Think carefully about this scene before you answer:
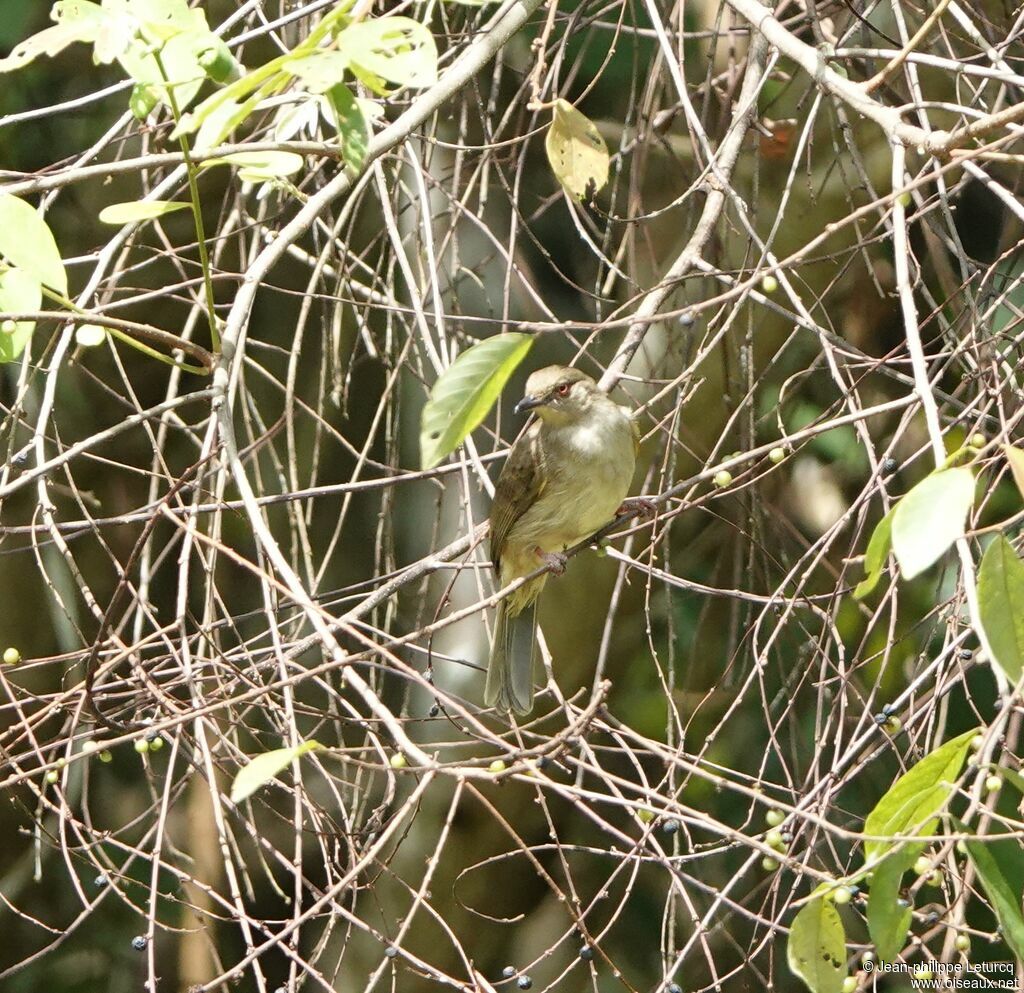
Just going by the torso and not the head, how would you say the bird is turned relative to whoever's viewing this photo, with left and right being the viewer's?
facing the viewer and to the right of the viewer

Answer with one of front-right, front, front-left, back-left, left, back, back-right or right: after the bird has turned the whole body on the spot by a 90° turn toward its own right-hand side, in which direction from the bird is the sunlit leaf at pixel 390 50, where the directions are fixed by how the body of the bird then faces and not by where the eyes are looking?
front-left
